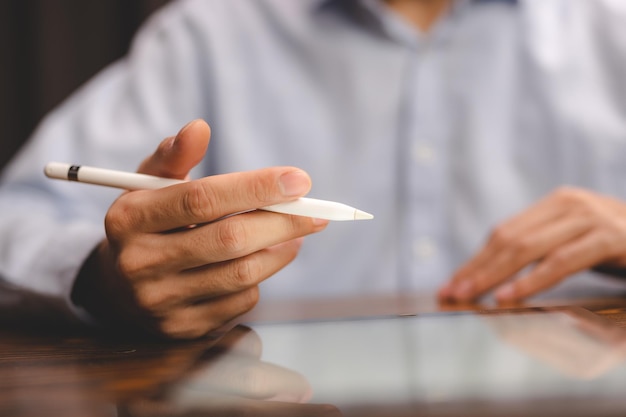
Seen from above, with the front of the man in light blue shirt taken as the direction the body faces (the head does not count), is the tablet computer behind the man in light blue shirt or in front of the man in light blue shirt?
in front

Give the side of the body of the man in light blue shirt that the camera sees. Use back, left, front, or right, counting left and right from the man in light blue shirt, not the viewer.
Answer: front
